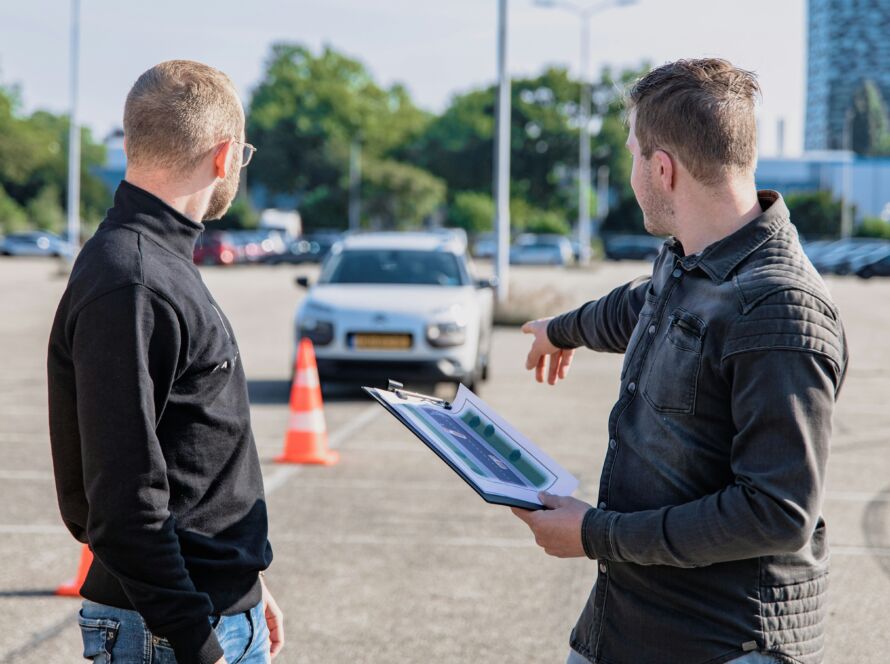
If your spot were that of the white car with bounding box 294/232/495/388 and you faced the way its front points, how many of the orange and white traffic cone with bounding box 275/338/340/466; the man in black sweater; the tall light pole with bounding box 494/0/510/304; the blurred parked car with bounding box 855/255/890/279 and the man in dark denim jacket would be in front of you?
3

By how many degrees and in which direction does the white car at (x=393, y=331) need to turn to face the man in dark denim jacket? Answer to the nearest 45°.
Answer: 0° — it already faces them

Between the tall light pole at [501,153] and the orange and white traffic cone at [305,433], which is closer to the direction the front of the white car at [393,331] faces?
the orange and white traffic cone

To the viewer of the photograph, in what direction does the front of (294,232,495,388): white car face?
facing the viewer

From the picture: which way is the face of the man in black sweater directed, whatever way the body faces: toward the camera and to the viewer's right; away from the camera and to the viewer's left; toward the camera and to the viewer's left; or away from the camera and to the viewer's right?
away from the camera and to the viewer's right

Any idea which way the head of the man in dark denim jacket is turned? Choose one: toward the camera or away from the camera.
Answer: away from the camera
